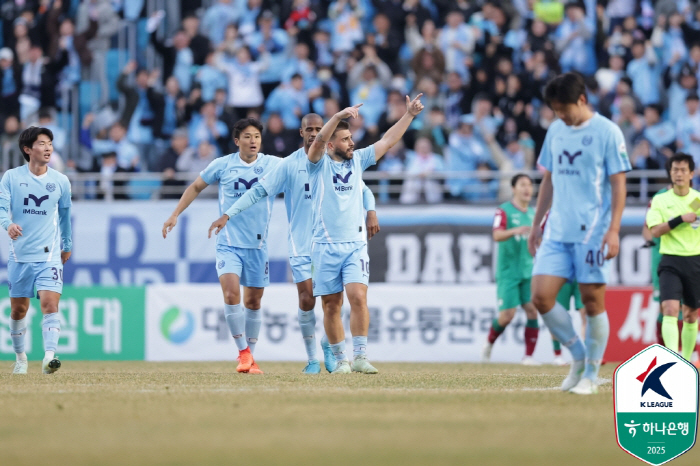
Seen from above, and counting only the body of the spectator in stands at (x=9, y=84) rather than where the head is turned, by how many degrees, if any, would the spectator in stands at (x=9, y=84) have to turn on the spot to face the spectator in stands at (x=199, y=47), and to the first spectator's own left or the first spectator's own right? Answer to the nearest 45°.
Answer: approximately 90° to the first spectator's own left

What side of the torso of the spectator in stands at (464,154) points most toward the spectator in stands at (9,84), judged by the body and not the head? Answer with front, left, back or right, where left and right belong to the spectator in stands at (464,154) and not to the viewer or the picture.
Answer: right

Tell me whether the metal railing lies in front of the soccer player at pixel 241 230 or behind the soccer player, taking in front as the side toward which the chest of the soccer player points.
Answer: behind

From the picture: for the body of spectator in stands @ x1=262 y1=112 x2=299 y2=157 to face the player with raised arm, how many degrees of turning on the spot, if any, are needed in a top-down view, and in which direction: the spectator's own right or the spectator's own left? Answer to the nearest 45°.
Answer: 0° — they already face them

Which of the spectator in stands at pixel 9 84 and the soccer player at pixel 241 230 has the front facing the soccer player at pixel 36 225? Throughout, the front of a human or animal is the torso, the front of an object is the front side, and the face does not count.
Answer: the spectator in stands

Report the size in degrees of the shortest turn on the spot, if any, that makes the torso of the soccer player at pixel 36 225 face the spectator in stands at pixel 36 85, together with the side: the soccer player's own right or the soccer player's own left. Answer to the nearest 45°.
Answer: approximately 180°

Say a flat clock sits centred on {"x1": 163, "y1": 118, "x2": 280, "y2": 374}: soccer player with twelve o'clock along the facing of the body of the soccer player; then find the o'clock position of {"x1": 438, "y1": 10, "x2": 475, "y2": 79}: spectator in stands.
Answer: The spectator in stands is roughly at 7 o'clock from the soccer player.

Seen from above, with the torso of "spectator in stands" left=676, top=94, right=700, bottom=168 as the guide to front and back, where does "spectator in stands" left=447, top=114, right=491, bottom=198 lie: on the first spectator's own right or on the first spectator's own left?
on the first spectator's own right
